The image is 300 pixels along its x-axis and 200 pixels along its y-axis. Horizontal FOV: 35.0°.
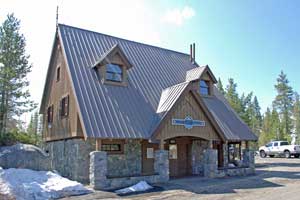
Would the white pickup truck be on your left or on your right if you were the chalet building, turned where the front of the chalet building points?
on your left

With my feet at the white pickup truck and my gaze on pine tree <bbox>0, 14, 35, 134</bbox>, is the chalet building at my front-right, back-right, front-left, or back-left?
front-left

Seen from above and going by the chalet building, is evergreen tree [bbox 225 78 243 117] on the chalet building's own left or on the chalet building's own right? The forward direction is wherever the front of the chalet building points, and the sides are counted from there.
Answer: on the chalet building's own left

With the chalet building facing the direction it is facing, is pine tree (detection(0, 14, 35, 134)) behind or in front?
behind
